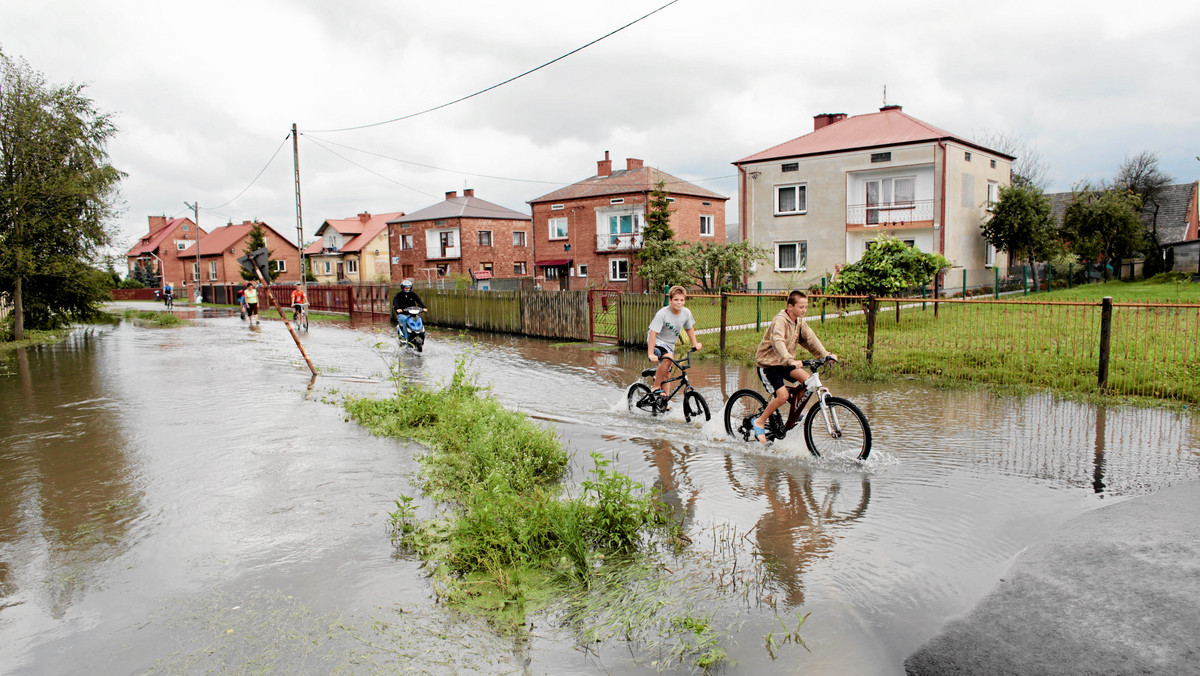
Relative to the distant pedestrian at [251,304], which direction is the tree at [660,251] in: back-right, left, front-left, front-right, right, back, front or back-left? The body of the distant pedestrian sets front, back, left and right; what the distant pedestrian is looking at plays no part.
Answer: left

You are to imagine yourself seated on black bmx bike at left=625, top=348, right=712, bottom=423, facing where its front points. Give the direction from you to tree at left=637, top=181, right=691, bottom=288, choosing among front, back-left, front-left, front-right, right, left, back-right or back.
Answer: back-left

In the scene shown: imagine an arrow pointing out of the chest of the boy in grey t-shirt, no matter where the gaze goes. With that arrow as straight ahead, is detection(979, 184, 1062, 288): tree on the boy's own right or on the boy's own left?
on the boy's own left

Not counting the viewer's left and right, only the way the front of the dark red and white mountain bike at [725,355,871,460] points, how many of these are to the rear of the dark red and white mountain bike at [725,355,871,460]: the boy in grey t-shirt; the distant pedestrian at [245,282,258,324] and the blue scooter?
3

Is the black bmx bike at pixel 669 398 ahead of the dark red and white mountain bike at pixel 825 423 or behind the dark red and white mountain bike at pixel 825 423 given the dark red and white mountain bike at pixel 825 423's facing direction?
behind

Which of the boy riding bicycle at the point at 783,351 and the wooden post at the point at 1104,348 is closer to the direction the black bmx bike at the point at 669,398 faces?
the boy riding bicycle

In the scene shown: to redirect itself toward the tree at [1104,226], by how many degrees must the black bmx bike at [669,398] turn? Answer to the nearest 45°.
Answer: approximately 90° to its left

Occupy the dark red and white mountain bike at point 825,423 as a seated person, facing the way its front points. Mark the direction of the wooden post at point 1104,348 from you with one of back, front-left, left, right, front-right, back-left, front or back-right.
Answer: left

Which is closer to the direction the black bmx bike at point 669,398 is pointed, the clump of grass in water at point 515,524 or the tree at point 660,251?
the clump of grass in water

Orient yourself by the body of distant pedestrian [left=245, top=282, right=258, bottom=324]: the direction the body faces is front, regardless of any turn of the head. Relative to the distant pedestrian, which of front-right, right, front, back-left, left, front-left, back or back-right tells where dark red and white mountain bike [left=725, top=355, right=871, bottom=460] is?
front

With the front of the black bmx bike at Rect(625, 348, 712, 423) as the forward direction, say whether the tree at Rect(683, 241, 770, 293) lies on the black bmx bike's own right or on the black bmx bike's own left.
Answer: on the black bmx bike's own left

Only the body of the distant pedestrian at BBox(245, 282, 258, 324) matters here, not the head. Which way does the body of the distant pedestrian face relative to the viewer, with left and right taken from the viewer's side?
facing the viewer

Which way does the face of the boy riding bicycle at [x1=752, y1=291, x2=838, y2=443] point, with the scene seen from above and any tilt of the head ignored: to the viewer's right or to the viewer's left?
to the viewer's right

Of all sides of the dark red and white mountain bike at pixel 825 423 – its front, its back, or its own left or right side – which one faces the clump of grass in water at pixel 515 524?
right

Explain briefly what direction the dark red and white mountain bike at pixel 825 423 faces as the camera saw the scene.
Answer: facing the viewer and to the right of the viewer

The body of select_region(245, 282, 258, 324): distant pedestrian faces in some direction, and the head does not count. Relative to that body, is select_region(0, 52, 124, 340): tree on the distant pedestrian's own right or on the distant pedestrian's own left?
on the distant pedestrian's own right
